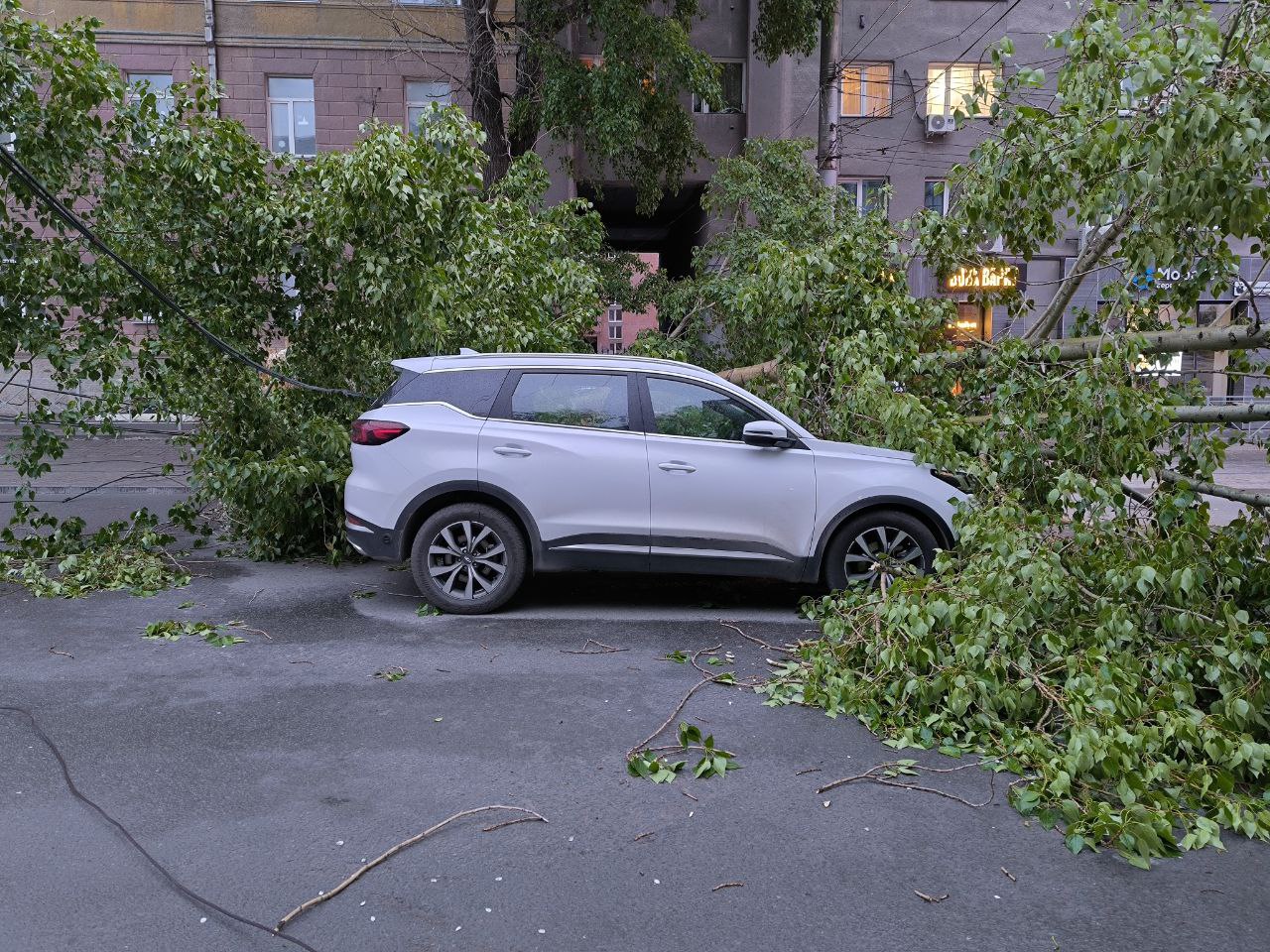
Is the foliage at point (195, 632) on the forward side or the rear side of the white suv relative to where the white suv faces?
on the rear side

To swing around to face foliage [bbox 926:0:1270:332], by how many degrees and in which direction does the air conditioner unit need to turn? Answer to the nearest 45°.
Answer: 0° — it already faces it

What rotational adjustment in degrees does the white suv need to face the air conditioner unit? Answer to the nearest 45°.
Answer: approximately 90° to its left

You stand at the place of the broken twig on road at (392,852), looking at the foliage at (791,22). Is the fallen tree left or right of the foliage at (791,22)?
right

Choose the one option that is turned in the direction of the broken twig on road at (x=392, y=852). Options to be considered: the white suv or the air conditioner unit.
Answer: the air conditioner unit

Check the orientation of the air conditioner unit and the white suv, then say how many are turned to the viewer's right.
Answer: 1

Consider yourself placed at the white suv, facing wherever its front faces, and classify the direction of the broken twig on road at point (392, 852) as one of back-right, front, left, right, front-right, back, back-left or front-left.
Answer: right

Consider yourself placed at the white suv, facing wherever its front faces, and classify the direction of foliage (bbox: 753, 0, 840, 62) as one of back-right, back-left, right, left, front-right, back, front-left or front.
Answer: left

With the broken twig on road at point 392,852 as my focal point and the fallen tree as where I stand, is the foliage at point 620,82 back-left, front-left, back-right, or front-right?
back-right

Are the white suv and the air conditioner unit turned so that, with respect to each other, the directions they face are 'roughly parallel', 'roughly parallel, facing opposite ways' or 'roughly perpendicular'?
roughly perpendicular

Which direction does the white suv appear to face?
to the viewer's right
